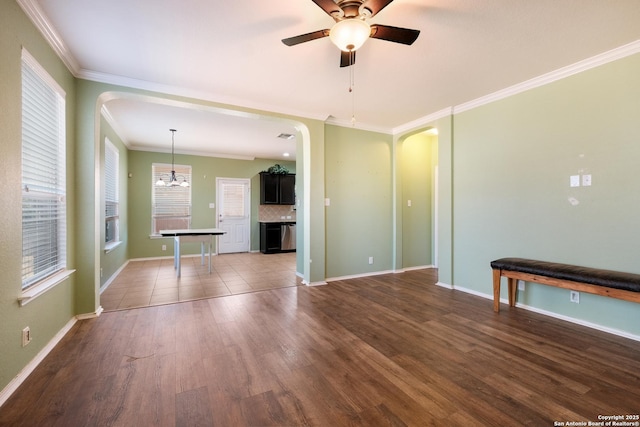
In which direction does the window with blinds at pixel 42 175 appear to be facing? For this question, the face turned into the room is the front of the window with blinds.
to the viewer's right

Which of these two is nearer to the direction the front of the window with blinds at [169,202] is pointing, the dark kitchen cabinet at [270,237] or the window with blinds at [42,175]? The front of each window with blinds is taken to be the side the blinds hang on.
the window with blinds

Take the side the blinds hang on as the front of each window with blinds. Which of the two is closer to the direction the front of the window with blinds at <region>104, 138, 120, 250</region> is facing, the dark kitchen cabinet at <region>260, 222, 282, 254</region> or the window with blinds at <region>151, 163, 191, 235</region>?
the dark kitchen cabinet

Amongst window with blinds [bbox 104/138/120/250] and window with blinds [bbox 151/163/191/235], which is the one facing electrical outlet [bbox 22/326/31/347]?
window with blinds [bbox 151/163/191/235]

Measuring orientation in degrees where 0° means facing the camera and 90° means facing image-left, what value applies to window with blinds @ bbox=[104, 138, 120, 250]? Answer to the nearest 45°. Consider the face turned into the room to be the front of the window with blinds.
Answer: approximately 270°

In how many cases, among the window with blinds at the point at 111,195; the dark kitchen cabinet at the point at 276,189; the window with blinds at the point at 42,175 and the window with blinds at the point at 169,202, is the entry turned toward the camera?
2

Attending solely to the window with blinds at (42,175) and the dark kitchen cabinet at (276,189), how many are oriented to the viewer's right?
1

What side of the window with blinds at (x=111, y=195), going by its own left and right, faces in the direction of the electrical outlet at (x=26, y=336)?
right
